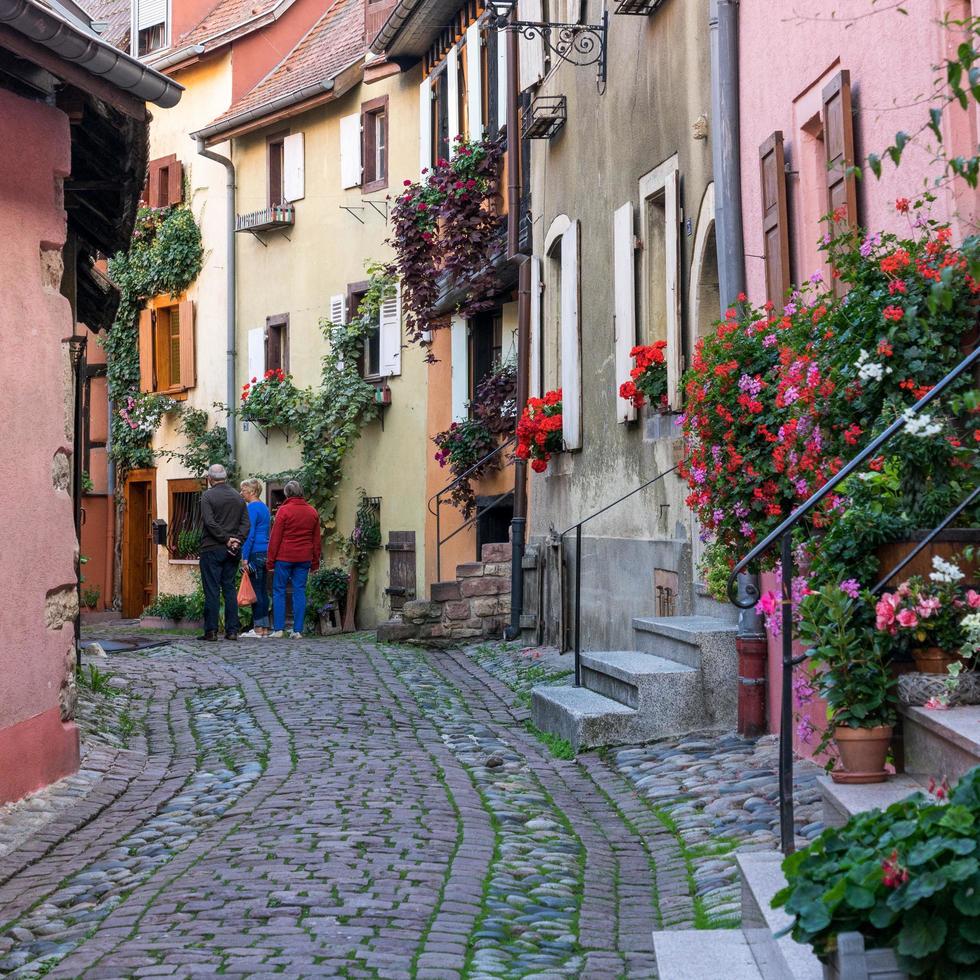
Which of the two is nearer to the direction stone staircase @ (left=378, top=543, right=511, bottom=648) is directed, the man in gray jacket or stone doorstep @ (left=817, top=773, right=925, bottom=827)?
the man in gray jacket

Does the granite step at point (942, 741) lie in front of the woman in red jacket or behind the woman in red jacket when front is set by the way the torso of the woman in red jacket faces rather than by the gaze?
behind

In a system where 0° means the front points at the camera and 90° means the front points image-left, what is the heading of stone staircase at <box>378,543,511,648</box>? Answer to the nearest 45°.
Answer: approximately 90°

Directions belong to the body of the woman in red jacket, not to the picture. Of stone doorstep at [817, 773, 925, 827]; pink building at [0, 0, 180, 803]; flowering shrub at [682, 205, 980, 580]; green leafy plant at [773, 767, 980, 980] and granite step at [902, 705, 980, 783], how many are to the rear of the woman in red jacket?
5

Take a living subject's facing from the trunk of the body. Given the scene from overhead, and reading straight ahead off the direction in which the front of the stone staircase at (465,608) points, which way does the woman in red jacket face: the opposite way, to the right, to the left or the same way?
to the right

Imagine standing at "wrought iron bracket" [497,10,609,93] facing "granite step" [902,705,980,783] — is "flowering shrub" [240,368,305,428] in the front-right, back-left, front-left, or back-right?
back-right

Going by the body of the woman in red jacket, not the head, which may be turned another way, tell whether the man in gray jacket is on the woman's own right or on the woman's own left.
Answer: on the woman's own left

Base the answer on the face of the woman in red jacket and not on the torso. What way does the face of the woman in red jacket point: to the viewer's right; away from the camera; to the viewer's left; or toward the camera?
away from the camera

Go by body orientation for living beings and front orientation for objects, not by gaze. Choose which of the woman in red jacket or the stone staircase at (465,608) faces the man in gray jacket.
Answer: the stone staircase

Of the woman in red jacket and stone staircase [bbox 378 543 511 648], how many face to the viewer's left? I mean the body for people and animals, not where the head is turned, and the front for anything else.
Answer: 1

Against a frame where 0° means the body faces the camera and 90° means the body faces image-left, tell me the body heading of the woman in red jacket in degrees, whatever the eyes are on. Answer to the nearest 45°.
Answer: approximately 180°

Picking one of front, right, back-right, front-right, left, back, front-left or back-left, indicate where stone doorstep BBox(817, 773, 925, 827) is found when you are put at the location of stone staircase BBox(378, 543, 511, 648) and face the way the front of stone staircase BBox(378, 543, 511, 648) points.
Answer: left

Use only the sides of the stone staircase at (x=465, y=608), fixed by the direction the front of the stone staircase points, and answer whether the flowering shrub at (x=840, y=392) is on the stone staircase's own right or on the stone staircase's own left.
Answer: on the stone staircase's own left

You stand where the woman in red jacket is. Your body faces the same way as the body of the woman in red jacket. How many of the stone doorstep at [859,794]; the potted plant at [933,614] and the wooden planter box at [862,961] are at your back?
3

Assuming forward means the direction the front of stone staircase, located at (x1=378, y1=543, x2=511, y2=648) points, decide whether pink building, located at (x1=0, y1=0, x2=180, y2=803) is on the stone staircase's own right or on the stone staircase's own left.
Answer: on the stone staircase's own left
